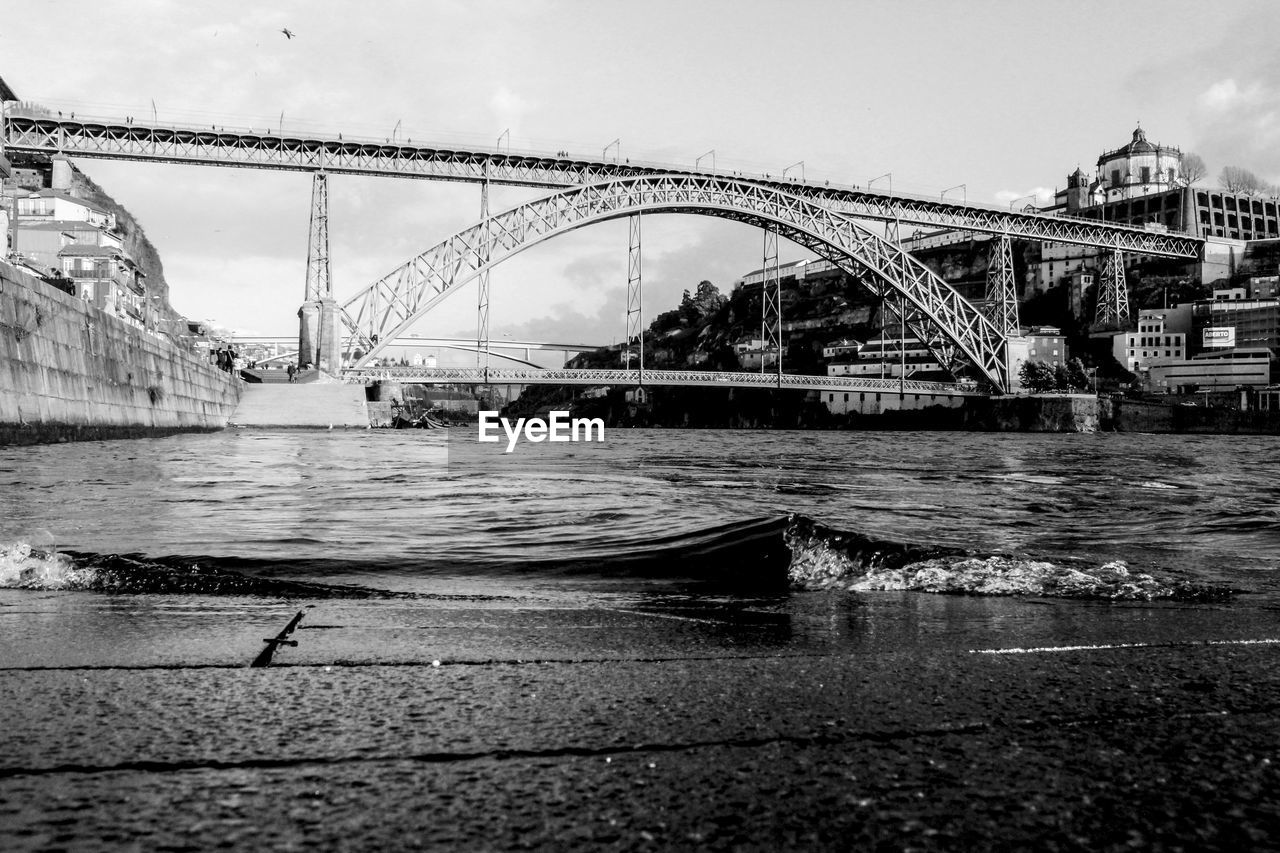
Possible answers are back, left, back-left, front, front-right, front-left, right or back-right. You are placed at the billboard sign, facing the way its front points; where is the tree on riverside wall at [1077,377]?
front-right

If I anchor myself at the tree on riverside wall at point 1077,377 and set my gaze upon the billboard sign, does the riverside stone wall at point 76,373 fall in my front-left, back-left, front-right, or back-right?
back-right

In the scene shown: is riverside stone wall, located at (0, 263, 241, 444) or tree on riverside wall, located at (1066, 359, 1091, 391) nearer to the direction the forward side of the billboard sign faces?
the riverside stone wall

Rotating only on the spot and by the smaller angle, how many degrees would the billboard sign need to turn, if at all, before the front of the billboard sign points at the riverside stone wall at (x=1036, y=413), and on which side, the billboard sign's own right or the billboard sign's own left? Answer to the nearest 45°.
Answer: approximately 45° to the billboard sign's own right

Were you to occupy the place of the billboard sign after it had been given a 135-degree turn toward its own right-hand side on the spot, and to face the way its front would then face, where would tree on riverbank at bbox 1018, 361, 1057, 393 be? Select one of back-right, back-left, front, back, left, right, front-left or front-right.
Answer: left

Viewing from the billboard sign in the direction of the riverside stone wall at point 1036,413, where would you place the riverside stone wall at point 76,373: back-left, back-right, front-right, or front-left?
front-left

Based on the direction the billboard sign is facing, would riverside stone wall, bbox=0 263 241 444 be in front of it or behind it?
in front

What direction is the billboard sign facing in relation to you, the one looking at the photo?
facing the viewer

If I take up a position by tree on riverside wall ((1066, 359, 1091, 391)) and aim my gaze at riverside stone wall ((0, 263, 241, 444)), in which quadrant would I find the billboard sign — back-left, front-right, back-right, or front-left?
back-left
